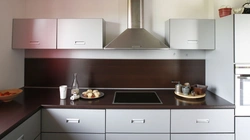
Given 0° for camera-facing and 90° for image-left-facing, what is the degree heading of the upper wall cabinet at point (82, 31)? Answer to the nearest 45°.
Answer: approximately 0°

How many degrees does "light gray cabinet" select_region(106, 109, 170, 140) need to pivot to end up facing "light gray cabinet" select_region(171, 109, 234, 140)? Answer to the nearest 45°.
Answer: approximately 90° to its left

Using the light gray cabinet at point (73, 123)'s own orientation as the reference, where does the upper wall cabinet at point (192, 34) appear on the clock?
The upper wall cabinet is roughly at 9 o'clock from the light gray cabinet.
